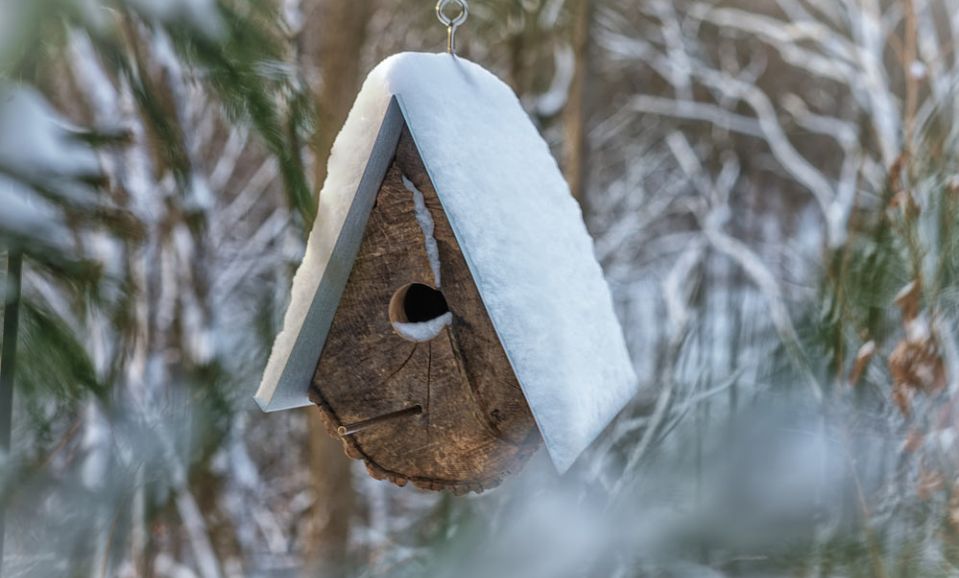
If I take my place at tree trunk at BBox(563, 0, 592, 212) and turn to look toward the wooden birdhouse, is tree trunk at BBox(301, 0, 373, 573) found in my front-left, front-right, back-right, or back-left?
front-right

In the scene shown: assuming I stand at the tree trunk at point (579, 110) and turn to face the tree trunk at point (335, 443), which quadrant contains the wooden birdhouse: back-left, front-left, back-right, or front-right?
front-left

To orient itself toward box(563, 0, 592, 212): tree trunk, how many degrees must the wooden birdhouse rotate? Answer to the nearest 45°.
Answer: approximately 135° to its right

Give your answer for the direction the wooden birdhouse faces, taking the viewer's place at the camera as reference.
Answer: facing the viewer and to the left of the viewer
